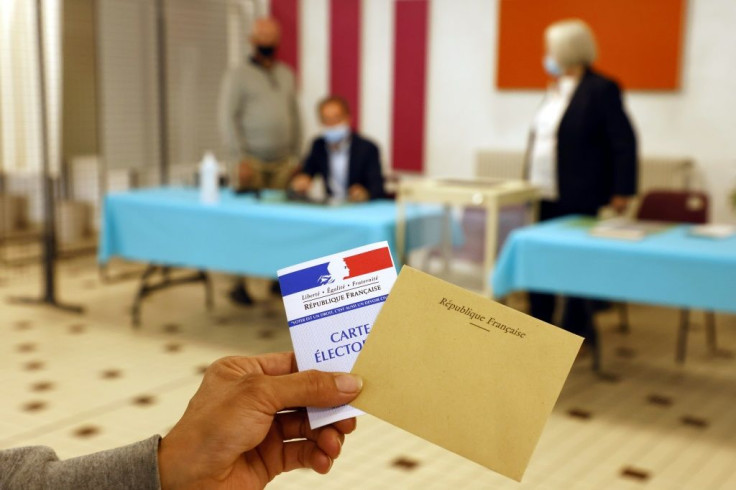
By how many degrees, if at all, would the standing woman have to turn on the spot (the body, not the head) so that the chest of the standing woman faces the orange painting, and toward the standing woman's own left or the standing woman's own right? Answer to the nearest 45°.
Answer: approximately 135° to the standing woman's own right

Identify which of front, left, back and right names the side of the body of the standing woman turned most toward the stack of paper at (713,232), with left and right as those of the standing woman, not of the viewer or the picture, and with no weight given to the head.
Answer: left

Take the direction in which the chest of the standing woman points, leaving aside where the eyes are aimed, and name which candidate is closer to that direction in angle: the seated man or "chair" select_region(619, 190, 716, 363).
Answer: the seated man

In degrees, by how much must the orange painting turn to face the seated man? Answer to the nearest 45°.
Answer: approximately 45° to its right

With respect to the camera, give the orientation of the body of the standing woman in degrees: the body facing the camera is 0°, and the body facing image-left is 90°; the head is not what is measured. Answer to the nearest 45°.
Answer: approximately 45°

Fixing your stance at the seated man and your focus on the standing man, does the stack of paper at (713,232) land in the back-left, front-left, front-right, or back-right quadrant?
back-right

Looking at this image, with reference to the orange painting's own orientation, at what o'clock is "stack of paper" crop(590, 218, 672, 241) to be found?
The stack of paper is roughly at 12 o'clock from the orange painting.

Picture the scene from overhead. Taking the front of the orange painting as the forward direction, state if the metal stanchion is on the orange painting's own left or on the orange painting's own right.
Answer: on the orange painting's own right

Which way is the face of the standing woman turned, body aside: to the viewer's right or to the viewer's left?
to the viewer's left

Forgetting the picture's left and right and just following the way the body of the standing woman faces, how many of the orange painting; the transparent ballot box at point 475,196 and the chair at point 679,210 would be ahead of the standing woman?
1

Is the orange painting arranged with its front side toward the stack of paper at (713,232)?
yes

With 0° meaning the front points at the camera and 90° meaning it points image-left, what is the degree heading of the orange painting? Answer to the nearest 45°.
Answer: approximately 0°

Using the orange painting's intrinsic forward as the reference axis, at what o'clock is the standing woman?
The standing woman is roughly at 12 o'clock from the orange painting.

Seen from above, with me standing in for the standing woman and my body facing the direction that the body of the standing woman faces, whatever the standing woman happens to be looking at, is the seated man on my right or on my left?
on my right
